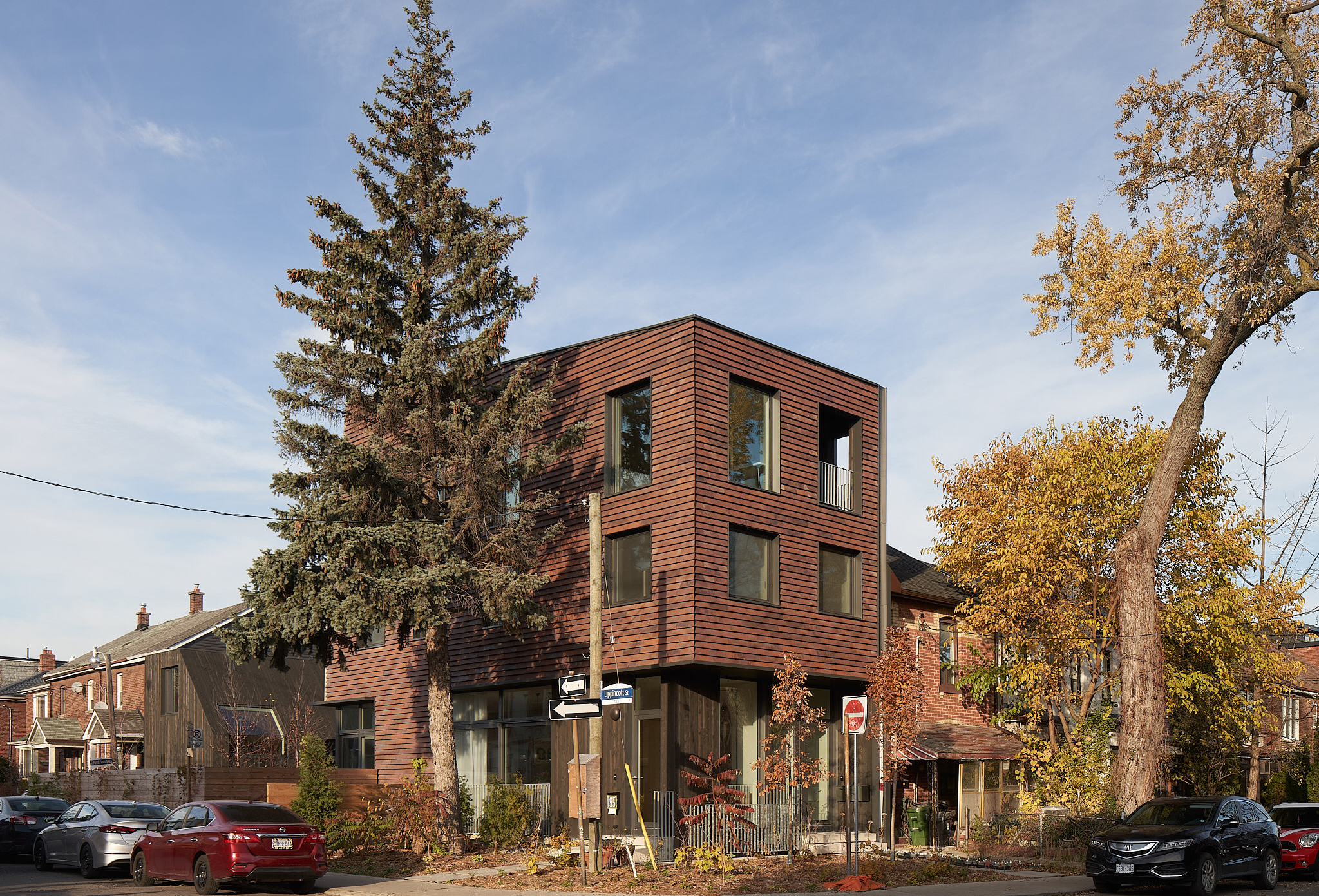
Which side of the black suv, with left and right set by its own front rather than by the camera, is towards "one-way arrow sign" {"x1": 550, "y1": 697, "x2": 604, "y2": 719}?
front

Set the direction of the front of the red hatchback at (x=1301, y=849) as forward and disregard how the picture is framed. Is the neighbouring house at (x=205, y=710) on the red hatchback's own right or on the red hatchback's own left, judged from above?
on the red hatchback's own right

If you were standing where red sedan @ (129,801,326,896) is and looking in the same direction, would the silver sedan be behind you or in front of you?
in front

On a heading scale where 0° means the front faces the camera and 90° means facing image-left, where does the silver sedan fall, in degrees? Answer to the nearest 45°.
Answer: approximately 135°

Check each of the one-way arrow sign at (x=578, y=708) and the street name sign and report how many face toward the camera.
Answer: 2

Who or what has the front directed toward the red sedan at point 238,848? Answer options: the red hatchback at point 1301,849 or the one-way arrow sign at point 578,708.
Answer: the red hatchback at point 1301,849

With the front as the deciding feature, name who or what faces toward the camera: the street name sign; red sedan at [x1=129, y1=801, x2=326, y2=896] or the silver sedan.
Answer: the street name sign

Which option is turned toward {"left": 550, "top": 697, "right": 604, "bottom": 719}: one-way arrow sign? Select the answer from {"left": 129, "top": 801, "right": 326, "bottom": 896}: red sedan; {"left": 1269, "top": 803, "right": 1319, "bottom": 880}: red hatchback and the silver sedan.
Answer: {"left": 1269, "top": 803, "right": 1319, "bottom": 880}: red hatchback

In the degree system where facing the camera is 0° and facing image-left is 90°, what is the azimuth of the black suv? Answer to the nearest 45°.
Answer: approximately 45°

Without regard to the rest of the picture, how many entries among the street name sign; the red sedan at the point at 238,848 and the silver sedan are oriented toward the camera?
1

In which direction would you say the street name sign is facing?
toward the camera

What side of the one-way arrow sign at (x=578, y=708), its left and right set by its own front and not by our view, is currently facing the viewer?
front

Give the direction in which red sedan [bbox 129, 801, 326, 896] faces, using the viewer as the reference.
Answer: facing away from the viewer and to the left of the viewer

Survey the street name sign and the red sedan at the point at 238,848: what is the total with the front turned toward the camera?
1

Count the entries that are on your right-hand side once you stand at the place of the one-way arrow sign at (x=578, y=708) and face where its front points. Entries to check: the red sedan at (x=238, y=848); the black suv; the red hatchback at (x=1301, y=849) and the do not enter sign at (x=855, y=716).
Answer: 1
